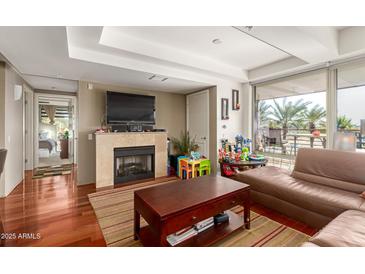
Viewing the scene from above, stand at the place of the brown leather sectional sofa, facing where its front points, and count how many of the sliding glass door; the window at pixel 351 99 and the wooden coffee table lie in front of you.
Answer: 1

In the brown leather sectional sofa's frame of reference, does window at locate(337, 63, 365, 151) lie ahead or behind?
behind

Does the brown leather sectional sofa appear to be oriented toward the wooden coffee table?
yes

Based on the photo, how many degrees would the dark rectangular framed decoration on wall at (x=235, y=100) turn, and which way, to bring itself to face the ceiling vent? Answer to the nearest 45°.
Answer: approximately 90° to its right

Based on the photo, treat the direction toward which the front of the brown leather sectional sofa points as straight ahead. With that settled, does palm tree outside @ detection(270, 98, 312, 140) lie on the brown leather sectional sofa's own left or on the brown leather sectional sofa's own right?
on the brown leather sectional sofa's own right

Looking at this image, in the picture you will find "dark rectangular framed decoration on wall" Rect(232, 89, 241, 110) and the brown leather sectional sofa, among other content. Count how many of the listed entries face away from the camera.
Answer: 0

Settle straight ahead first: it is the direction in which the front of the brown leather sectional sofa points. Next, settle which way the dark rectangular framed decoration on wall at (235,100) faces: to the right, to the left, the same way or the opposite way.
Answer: to the left

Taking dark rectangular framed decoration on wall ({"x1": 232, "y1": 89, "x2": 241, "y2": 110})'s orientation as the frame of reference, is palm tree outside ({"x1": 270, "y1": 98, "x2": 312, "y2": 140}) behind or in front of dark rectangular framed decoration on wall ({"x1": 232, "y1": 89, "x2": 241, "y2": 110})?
behind

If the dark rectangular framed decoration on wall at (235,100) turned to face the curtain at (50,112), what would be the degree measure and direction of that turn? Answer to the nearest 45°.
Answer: approximately 135° to its right

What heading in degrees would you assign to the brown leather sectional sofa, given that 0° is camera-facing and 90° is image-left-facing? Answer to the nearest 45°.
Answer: approximately 45°

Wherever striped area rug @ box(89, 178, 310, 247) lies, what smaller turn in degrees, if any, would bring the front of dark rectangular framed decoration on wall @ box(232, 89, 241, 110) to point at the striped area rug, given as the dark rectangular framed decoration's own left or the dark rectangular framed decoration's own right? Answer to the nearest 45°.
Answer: approximately 45° to the dark rectangular framed decoration's own right

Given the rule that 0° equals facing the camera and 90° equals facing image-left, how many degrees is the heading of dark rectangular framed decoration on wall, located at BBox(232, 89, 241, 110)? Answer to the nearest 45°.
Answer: approximately 315°
